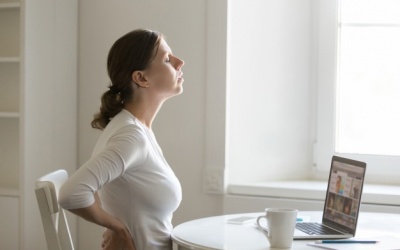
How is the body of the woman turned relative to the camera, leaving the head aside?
to the viewer's right

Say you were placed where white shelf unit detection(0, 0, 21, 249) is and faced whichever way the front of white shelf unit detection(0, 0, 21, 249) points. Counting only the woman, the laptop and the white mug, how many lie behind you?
0

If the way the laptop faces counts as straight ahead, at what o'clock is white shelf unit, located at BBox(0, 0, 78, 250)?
The white shelf unit is roughly at 1 o'clock from the laptop.

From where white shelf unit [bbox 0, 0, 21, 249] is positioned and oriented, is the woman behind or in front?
in front

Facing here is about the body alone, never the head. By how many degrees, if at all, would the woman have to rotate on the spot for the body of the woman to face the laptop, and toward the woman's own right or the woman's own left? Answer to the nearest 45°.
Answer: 0° — they already face it

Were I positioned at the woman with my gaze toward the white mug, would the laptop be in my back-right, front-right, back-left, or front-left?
front-left

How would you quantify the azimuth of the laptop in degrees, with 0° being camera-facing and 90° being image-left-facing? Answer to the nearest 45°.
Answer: approximately 90°

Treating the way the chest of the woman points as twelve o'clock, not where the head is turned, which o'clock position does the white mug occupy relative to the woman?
The white mug is roughly at 1 o'clock from the woman.

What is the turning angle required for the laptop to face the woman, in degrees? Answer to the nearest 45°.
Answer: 0° — it already faces them

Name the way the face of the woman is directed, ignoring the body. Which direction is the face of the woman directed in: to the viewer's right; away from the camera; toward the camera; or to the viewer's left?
to the viewer's right
